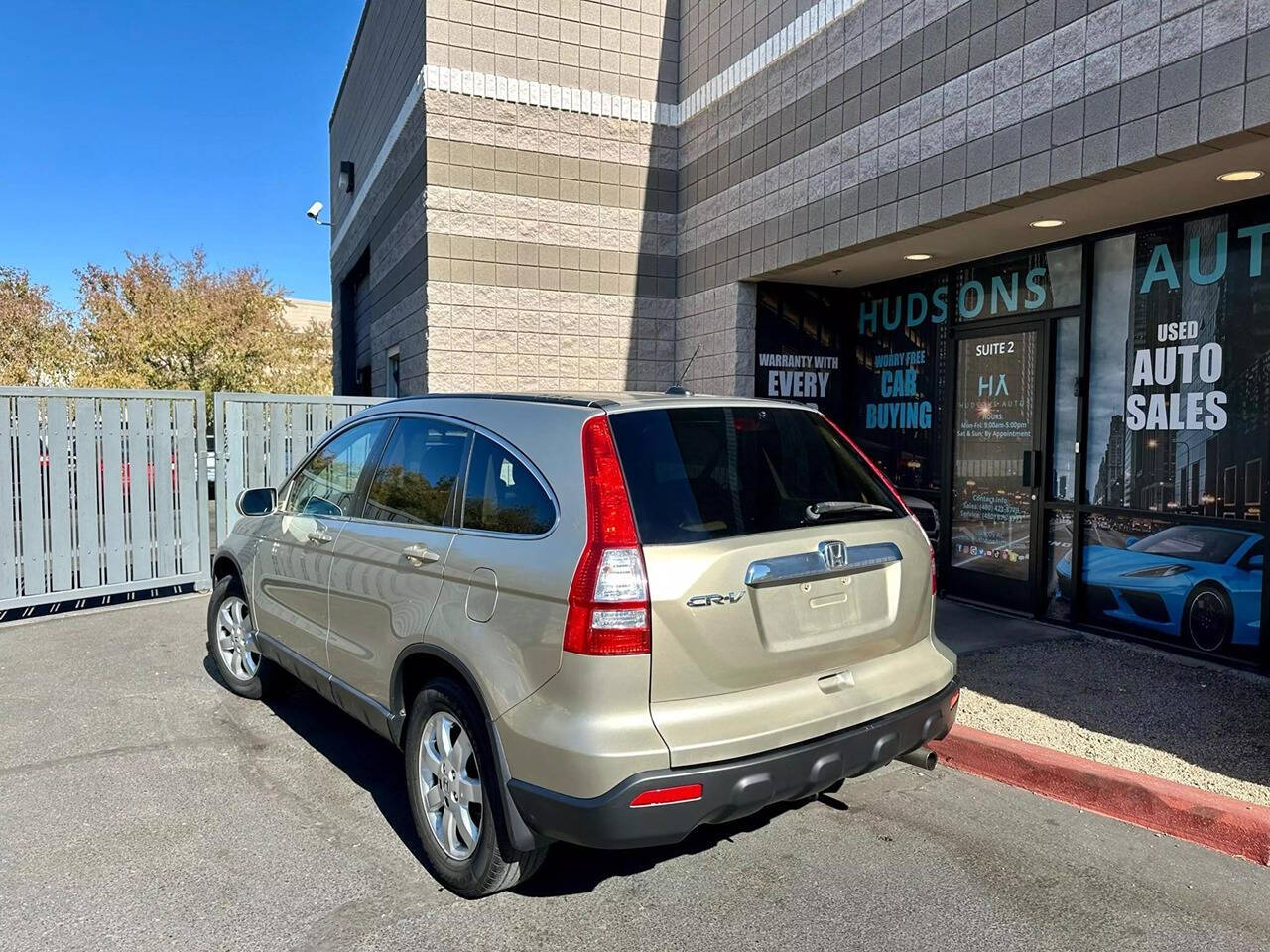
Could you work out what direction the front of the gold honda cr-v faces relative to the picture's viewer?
facing away from the viewer and to the left of the viewer

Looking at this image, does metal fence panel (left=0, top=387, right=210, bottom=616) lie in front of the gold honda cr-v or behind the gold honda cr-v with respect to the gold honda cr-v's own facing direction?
in front

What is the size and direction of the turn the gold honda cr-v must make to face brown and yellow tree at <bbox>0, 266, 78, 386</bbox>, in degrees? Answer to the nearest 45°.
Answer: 0° — it already faces it
